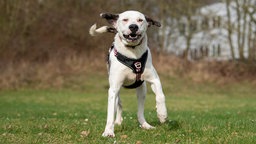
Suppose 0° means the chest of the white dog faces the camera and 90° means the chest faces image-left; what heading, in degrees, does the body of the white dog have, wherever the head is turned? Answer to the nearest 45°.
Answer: approximately 0°
